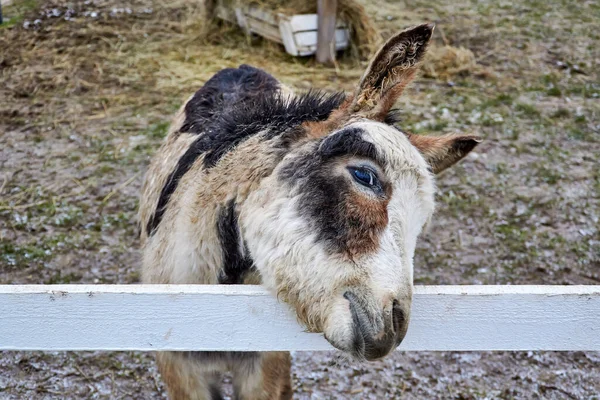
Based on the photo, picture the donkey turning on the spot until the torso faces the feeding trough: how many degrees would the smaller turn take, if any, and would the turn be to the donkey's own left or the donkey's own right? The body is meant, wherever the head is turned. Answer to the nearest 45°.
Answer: approximately 135° to the donkey's own left

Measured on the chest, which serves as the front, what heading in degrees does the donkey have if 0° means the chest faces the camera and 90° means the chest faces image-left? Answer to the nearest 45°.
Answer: approximately 315°
